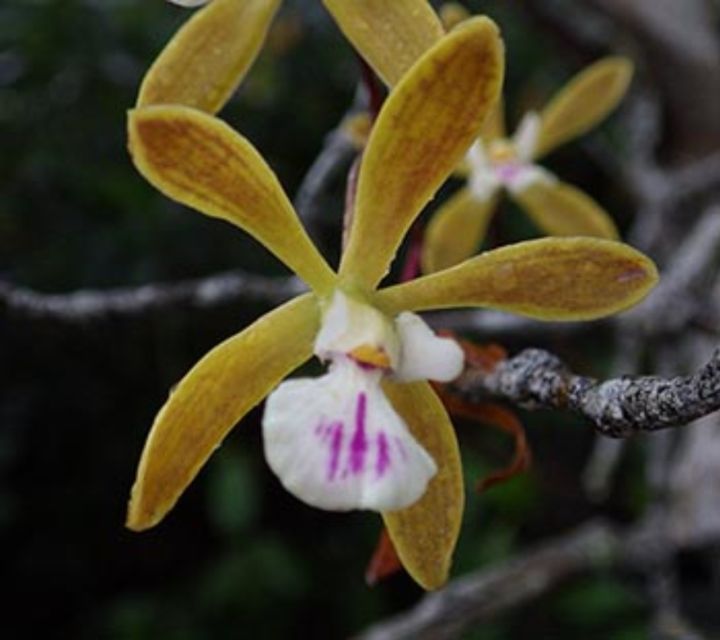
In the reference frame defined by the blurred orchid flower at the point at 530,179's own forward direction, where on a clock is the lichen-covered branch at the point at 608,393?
The lichen-covered branch is roughly at 12 o'clock from the blurred orchid flower.

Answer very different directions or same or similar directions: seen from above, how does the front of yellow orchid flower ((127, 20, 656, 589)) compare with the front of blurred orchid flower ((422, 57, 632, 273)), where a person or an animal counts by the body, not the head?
same or similar directions

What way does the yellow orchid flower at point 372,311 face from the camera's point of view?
toward the camera

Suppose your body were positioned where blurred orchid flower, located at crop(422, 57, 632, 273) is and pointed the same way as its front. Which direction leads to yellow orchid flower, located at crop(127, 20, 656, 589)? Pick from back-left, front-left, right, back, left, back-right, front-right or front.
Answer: front

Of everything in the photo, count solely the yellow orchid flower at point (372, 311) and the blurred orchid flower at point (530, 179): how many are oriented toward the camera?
2
